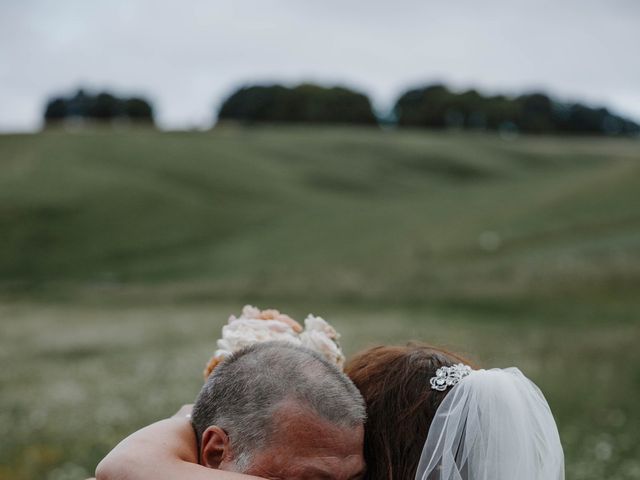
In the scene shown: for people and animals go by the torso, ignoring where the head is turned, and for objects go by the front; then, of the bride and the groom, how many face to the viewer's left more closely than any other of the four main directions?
1

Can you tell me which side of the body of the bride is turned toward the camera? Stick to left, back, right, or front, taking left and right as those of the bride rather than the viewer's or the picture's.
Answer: left

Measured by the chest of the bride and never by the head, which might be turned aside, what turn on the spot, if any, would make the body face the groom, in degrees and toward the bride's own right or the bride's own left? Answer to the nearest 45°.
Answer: approximately 45° to the bride's own left

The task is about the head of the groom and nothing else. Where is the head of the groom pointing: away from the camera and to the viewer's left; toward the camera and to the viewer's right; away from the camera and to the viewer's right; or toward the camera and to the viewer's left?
toward the camera and to the viewer's right

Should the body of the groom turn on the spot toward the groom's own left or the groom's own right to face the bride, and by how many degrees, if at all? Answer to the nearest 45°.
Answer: approximately 90° to the groom's own left

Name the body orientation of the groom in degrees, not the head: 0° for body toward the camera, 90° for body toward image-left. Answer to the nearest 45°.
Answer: approximately 315°

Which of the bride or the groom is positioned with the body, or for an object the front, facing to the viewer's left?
the bride
